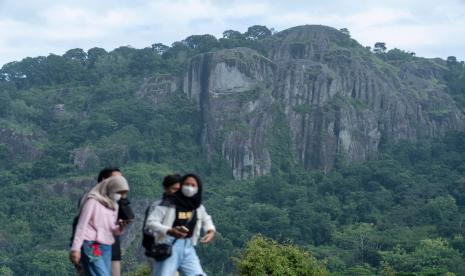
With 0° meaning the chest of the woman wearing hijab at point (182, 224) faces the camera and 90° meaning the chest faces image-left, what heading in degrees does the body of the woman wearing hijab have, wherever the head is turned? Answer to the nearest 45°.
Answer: approximately 0°

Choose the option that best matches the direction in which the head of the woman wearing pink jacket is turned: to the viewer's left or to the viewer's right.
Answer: to the viewer's right

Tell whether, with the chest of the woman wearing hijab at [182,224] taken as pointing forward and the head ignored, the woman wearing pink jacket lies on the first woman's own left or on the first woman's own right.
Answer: on the first woman's own right
